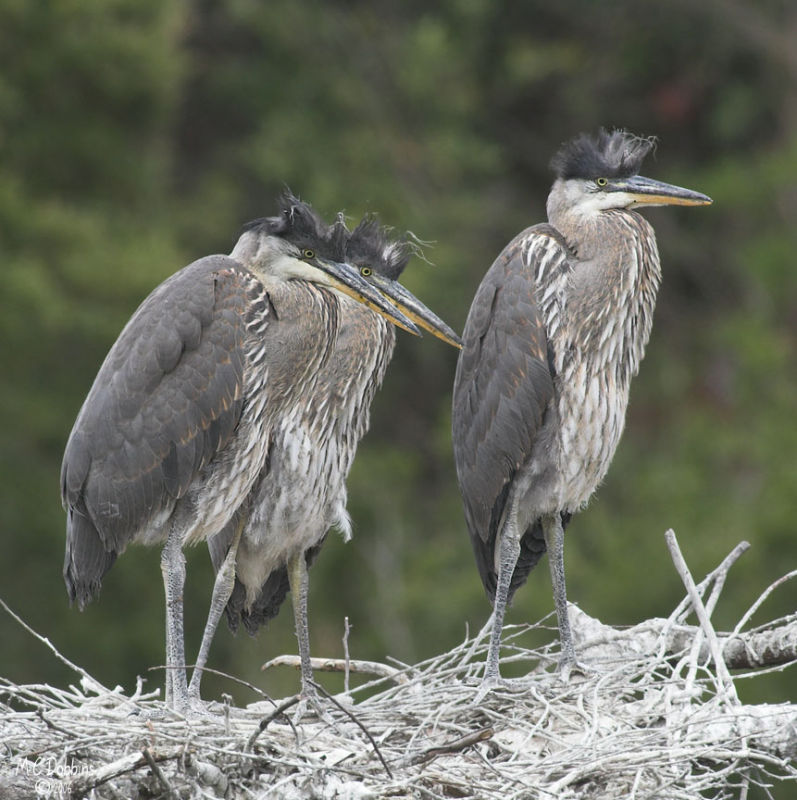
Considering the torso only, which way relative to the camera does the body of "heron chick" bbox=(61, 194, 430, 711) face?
to the viewer's right

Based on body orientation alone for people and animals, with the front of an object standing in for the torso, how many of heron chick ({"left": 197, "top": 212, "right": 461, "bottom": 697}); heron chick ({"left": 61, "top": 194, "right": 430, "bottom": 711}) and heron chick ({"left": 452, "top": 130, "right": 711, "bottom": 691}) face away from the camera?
0

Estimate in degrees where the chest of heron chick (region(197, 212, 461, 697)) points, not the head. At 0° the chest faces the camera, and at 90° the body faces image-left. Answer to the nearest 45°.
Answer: approximately 315°

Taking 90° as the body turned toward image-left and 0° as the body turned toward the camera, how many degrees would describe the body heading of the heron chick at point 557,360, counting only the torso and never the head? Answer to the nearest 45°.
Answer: approximately 315°

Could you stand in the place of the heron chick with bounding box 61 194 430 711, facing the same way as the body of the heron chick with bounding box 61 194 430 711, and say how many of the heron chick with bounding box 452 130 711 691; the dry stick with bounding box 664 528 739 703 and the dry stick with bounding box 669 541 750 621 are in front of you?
3

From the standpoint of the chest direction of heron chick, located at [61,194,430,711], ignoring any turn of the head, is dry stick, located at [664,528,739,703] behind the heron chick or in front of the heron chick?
in front

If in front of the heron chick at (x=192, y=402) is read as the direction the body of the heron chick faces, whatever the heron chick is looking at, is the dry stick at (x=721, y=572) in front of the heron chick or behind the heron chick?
in front

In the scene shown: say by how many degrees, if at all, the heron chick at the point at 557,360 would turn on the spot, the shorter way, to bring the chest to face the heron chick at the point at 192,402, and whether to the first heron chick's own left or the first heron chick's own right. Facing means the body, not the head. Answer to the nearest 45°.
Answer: approximately 135° to the first heron chick's own right

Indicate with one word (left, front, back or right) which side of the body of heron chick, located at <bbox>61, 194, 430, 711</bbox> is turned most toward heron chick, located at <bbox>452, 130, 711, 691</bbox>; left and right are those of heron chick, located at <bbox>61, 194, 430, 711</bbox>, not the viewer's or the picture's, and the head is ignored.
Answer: front

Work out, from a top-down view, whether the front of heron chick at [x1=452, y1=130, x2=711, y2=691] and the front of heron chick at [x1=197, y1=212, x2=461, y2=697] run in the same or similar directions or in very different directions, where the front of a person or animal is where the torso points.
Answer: same or similar directions
